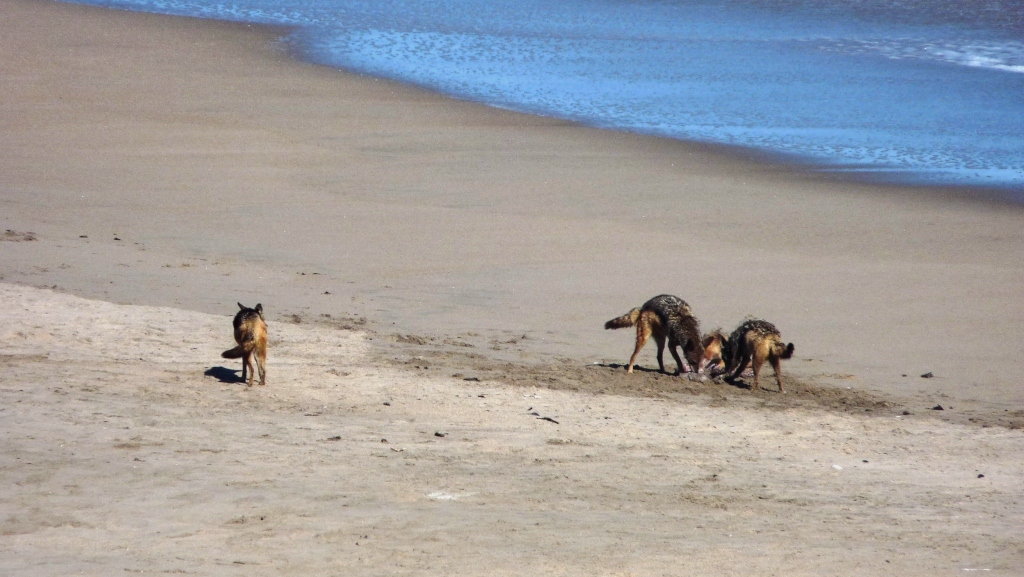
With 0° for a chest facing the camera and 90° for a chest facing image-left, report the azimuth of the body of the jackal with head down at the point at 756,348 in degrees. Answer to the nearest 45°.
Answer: approximately 135°

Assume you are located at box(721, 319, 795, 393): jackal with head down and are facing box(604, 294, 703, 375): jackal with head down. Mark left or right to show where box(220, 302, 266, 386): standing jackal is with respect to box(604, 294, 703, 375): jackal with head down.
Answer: left

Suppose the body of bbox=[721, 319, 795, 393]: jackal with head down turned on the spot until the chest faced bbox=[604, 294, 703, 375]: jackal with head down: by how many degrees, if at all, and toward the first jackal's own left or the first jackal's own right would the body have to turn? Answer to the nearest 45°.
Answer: approximately 45° to the first jackal's own left
